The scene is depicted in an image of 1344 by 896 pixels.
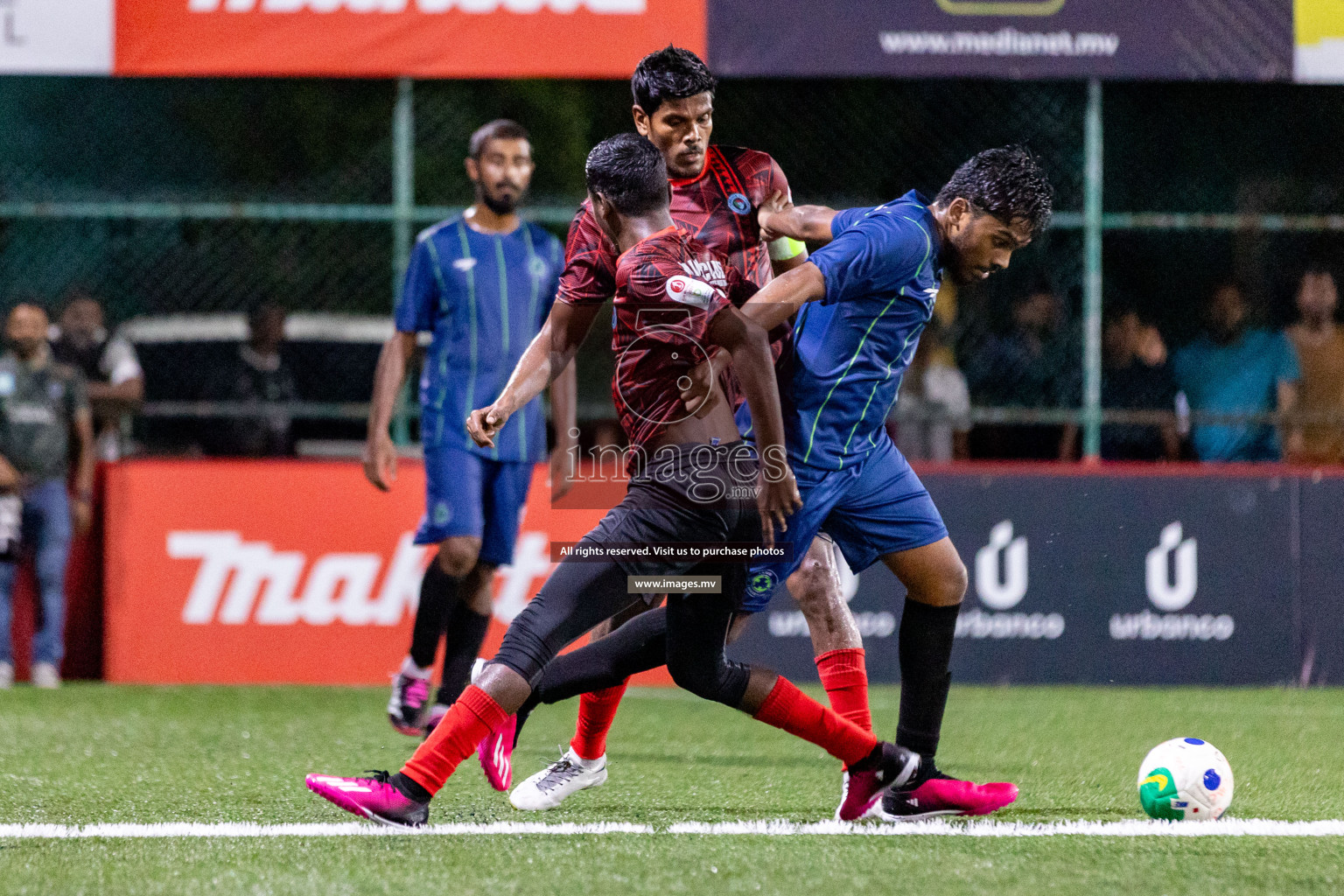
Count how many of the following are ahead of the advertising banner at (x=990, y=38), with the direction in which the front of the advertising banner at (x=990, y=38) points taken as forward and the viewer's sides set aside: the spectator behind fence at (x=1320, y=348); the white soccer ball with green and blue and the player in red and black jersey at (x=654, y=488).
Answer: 2

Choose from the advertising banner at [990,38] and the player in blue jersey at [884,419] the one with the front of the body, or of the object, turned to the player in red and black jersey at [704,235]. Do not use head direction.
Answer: the advertising banner

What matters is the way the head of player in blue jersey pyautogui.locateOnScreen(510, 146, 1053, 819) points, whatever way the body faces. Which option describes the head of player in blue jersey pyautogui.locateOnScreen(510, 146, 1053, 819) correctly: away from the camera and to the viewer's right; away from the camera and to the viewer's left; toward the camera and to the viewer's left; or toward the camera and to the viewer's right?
toward the camera and to the viewer's right

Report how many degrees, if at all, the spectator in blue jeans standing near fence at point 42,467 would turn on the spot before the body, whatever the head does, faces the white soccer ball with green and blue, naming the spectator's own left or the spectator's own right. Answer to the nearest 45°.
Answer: approximately 45° to the spectator's own left

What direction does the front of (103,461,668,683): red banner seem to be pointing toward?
toward the camera

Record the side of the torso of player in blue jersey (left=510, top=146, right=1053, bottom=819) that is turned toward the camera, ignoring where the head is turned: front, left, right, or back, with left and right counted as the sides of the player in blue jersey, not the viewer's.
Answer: right

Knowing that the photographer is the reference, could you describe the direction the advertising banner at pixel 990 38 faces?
facing the viewer

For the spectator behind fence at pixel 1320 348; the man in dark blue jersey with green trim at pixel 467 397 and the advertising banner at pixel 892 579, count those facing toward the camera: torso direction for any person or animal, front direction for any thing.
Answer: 3

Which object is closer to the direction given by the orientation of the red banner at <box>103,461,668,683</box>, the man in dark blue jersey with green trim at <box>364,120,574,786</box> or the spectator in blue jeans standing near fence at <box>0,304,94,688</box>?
the man in dark blue jersey with green trim

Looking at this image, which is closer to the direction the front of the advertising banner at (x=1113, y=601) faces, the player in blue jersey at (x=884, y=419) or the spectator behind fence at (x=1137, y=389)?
the player in blue jersey

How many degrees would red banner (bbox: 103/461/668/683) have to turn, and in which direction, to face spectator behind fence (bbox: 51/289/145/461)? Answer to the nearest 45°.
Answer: approximately 135° to its right

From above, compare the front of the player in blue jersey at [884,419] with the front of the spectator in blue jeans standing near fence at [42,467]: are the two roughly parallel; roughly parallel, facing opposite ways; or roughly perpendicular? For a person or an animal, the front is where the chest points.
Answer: roughly perpendicular

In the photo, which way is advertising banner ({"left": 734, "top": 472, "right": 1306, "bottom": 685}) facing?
toward the camera

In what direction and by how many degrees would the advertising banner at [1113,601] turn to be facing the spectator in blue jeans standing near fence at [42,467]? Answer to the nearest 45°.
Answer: approximately 90° to its right

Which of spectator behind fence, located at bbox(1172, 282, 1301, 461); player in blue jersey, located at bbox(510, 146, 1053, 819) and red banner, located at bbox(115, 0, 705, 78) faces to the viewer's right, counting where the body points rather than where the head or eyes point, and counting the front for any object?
the player in blue jersey
